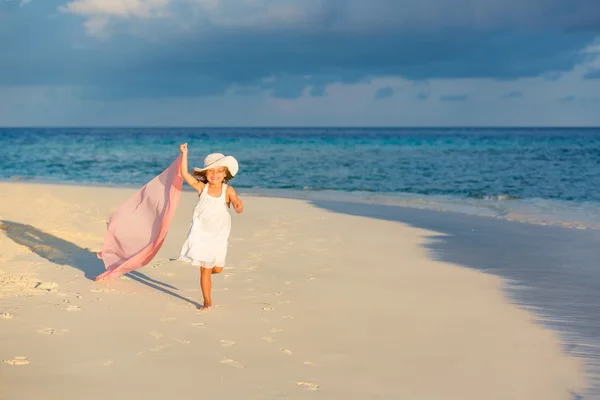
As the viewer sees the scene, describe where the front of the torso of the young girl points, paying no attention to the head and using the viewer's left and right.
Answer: facing the viewer

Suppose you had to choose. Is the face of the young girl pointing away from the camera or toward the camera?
toward the camera
